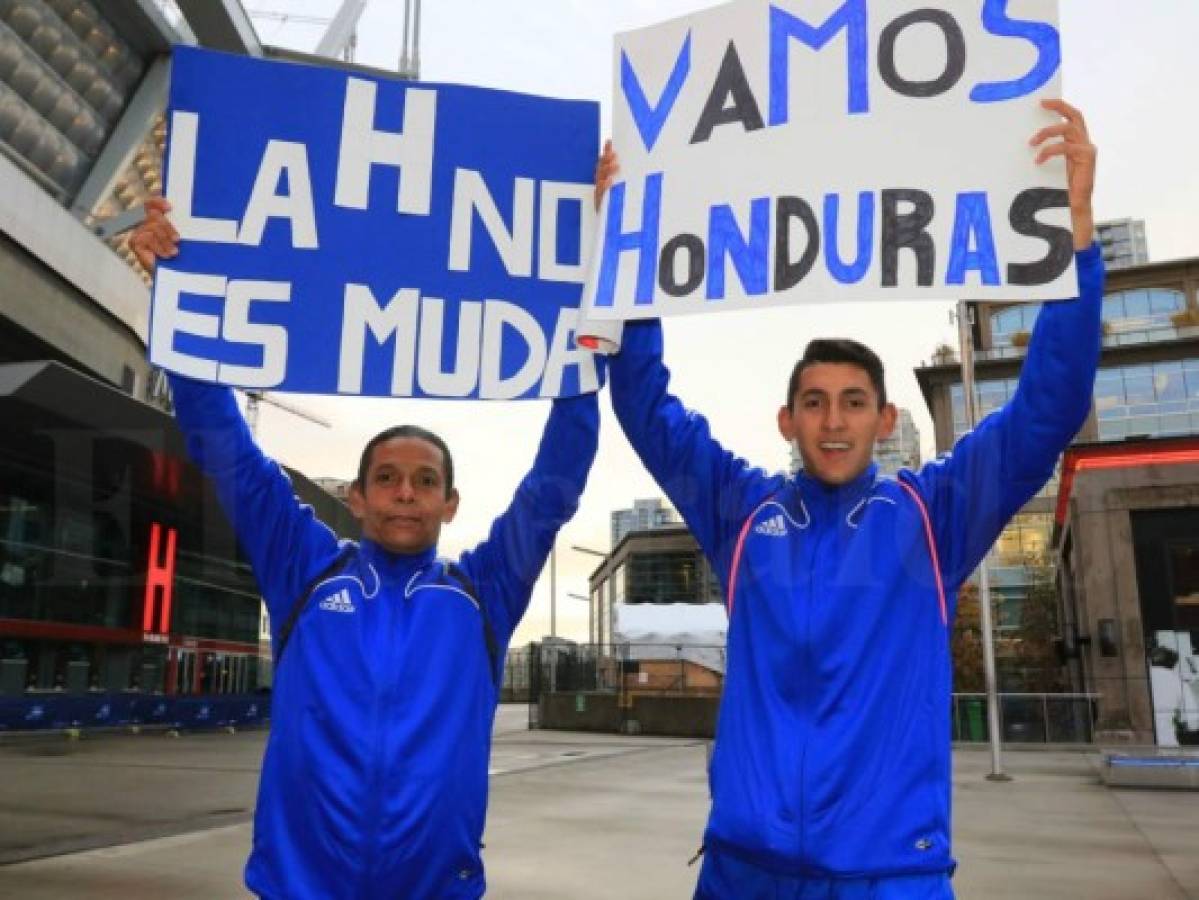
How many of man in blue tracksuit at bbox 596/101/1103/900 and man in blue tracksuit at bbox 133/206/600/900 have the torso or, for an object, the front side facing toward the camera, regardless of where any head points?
2

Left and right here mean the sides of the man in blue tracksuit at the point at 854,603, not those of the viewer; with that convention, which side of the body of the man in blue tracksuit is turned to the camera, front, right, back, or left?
front

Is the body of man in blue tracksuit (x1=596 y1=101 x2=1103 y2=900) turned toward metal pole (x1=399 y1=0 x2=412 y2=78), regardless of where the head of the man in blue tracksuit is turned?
no

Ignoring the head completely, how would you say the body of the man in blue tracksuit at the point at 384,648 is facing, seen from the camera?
toward the camera

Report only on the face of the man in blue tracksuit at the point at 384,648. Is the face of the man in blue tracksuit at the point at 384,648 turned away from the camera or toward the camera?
toward the camera

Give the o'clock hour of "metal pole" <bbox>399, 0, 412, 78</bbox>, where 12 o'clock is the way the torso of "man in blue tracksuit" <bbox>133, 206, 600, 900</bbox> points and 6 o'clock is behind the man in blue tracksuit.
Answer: The metal pole is roughly at 6 o'clock from the man in blue tracksuit.

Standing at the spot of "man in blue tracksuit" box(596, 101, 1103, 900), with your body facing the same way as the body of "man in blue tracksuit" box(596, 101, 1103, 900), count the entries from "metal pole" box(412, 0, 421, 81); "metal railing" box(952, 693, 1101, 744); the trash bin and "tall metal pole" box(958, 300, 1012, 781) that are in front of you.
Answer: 0

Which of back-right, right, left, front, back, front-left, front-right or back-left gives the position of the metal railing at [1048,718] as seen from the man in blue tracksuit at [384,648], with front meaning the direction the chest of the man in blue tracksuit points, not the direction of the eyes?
back-left

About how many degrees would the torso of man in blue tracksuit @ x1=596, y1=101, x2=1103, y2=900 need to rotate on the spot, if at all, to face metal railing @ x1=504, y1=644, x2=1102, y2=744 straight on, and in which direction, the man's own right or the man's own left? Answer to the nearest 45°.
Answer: approximately 180°

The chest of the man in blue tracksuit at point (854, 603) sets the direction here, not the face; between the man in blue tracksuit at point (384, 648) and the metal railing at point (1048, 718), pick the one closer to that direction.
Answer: the man in blue tracksuit

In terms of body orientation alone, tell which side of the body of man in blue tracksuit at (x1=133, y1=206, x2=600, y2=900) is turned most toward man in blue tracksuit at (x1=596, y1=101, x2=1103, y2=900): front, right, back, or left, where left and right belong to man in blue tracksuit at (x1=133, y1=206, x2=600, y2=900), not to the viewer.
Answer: left

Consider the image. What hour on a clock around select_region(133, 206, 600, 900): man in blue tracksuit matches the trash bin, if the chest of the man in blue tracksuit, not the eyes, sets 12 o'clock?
The trash bin is roughly at 7 o'clock from the man in blue tracksuit.

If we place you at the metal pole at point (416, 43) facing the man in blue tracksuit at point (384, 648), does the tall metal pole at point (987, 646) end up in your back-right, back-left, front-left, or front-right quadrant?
front-left

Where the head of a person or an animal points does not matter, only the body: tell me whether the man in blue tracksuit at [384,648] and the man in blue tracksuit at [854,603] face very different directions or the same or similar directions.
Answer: same or similar directions

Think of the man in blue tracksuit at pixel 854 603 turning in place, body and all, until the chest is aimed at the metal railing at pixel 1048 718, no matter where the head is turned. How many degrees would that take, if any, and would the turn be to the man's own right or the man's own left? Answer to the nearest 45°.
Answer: approximately 180°

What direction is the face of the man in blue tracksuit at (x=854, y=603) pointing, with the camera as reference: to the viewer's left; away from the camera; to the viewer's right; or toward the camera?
toward the camera

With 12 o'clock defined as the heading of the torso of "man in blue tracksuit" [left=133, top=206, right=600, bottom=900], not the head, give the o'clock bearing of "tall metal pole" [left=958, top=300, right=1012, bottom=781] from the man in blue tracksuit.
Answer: The tall metal pole is roughly at 7 o'clock from the man in blue tracksuit.
